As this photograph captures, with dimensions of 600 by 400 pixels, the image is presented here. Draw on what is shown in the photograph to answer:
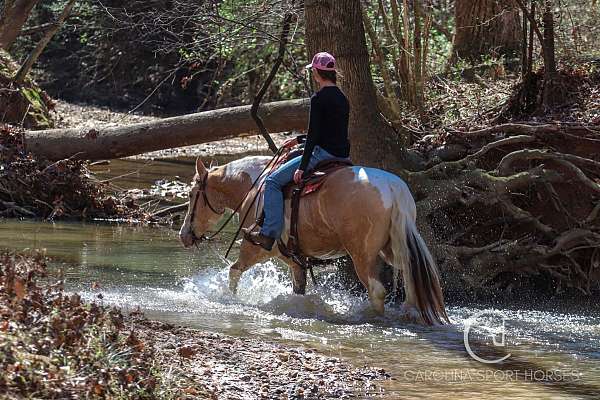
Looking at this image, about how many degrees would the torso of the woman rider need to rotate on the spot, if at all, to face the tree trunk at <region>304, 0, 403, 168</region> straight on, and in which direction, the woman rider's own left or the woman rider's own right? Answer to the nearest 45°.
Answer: approximately 45° to the woman rider's own right

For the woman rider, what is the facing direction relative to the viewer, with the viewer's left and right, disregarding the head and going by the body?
facing away from the viewer and to the left of the viewer

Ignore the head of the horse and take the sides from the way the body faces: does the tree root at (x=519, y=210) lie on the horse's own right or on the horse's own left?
on the horse's own right

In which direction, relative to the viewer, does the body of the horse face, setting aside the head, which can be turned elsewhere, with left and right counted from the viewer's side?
facing away from the viewer and to the left of the viewer

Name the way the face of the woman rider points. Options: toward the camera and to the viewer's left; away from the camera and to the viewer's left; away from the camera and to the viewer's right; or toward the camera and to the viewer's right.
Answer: away from the camera and to the viewer's left

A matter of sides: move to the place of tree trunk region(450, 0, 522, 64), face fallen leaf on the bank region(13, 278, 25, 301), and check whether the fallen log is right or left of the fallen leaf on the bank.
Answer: right

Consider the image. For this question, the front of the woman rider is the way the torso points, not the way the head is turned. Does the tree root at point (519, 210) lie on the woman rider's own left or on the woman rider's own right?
on the woman rider's own right

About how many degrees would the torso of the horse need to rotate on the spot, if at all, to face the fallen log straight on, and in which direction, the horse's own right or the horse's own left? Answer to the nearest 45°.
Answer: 0° — it already faces it

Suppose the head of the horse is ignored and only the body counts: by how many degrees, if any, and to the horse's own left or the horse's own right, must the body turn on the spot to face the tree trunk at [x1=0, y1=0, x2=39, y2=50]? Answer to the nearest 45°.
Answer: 0° — it already faces it
